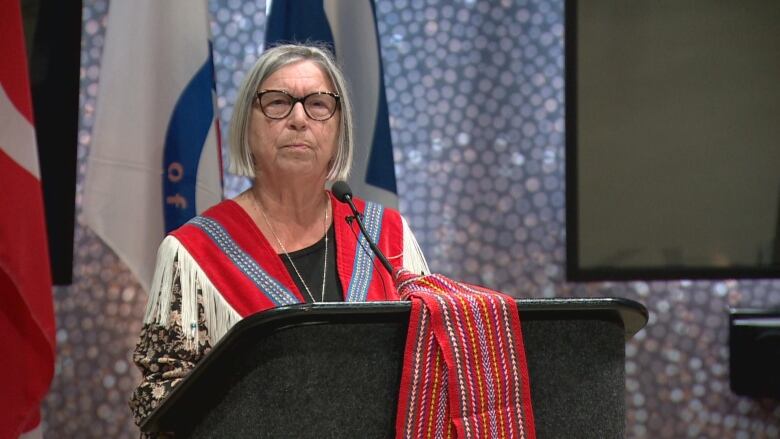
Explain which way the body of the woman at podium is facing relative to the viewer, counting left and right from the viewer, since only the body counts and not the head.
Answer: facing the viewer and to the right of the viewer

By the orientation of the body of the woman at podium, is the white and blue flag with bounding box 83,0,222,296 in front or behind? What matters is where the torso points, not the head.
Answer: behind

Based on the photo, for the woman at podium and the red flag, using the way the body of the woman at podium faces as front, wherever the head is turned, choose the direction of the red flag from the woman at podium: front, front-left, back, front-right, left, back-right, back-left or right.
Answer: back

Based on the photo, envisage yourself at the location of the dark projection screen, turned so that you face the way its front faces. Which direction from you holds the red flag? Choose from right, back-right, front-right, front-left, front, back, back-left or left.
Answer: front-right

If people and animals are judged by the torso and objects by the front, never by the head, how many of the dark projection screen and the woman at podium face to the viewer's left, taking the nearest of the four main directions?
0

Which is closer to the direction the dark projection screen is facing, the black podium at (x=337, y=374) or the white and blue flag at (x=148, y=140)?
the black podium

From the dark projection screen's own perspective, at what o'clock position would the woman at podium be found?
The woman at podium is roughly at 1 o'clock from the dark projection screen.

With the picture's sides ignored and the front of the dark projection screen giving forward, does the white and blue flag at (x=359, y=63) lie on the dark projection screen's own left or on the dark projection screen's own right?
on the dark projection screen's own right

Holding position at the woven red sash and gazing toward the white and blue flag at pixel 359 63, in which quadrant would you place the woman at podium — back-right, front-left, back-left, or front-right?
front-left

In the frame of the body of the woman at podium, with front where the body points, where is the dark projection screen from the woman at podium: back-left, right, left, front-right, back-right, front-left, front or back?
left

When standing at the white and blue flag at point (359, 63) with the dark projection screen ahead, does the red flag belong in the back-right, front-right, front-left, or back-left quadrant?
back-right

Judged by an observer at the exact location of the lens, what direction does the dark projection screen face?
facing the viewer
